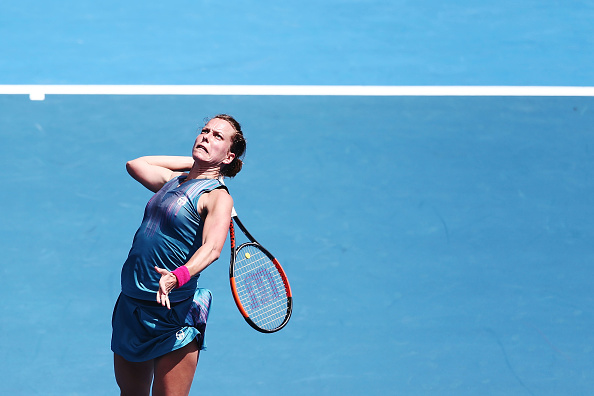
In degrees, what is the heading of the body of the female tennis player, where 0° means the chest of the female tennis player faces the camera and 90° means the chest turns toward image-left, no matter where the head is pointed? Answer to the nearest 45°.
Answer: approximately 45°
